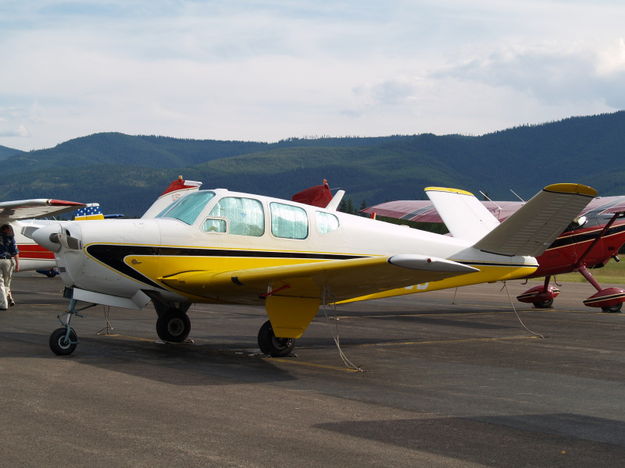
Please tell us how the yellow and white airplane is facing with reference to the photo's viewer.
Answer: facing the viewer and to the left of the viewer

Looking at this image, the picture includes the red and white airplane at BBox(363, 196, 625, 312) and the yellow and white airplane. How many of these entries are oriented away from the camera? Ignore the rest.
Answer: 0

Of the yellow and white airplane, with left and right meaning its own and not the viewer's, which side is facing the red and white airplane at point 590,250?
back

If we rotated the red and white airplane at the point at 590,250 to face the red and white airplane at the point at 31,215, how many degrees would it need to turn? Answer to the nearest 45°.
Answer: approximately 45° to its right

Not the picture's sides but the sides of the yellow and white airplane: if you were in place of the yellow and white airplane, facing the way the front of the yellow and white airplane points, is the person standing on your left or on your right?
on your right
